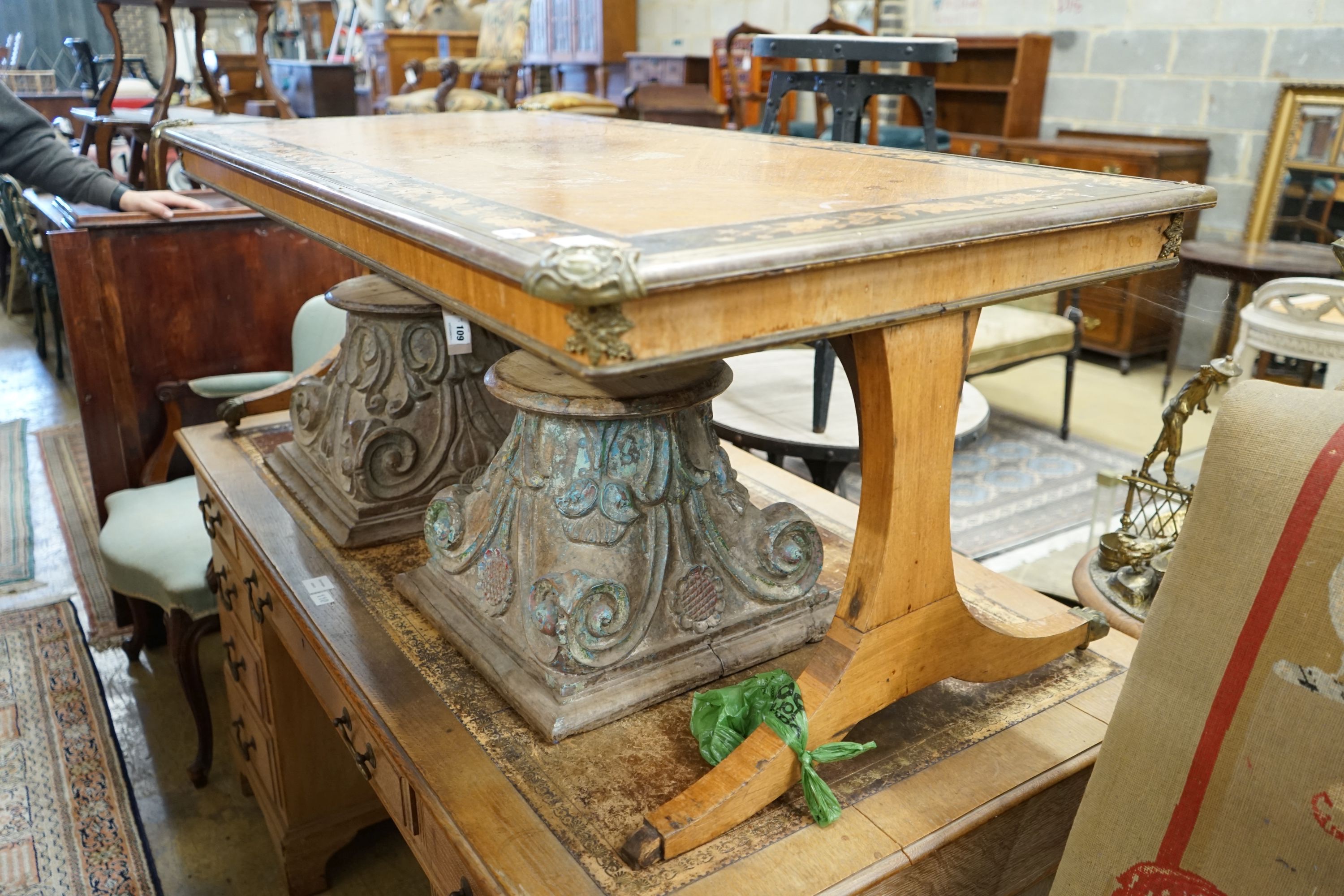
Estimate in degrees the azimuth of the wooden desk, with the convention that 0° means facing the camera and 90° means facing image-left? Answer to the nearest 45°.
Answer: approximately 45°

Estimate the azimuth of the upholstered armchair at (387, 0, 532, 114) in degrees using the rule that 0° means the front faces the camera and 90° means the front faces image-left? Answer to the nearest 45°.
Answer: approximately 45°

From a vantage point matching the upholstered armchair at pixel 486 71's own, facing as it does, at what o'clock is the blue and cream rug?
The blue and cream rug is roughly at 10 o'clock from the upholstered armchair.

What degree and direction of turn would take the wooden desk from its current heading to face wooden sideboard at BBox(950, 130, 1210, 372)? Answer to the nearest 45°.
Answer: approximately 180°

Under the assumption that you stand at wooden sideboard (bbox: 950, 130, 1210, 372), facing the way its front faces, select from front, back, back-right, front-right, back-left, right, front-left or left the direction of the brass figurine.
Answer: front-left

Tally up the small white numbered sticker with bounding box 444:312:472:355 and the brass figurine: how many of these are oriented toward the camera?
1

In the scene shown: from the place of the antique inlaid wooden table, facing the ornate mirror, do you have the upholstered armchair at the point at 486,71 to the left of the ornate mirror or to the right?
left
